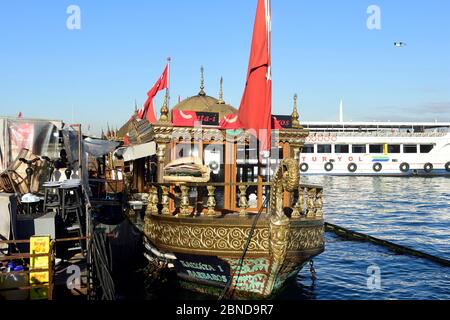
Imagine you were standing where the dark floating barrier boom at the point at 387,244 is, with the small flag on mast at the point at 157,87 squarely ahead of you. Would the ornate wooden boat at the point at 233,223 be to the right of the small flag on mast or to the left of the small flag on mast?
left
